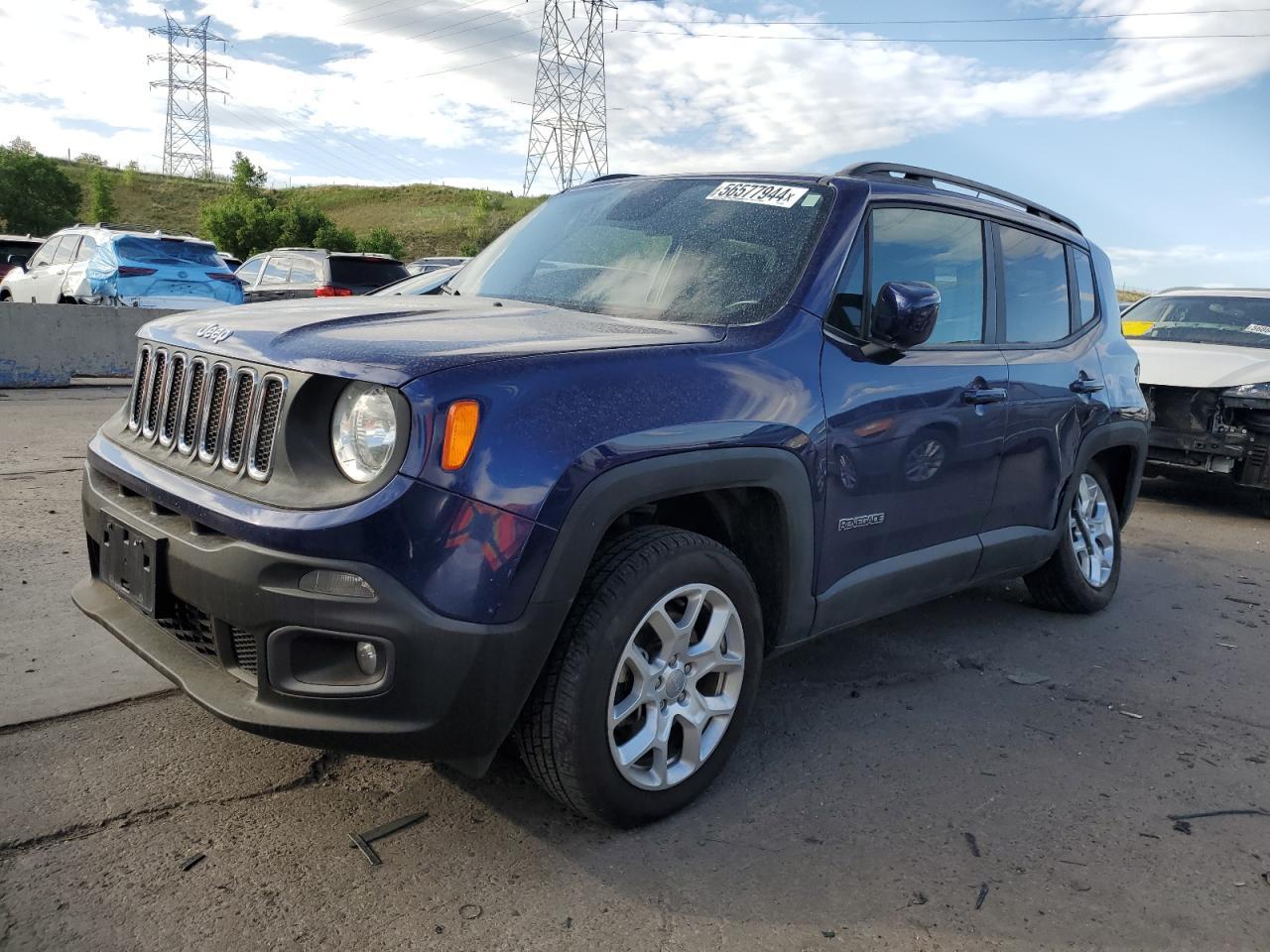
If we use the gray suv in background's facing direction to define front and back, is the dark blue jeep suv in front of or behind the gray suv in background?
behind

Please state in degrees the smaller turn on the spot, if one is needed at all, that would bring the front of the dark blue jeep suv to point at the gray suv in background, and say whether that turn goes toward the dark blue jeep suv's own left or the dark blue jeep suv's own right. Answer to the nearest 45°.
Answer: approximately 135° to the dark blue jeep suv's own right

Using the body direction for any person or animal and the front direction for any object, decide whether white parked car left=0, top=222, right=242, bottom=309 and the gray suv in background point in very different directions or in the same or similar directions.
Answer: same or similar directions

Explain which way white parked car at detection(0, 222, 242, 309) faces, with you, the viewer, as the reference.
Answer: facing away from the viewer and to the left of the viewer

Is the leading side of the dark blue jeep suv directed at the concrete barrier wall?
no

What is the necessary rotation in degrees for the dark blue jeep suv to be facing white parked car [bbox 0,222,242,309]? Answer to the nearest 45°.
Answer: approximately 90° to its right

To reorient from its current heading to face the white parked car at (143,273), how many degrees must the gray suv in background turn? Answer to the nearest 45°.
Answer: approximately 45° to its left

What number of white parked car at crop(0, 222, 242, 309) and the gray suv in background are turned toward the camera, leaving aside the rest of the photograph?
0

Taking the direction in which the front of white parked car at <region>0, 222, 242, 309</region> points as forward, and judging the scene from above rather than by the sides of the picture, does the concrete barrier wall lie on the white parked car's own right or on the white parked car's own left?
on the white parked car's own left

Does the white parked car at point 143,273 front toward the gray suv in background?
no

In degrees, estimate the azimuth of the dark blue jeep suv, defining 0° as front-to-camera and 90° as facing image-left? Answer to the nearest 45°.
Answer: approximately 45°
